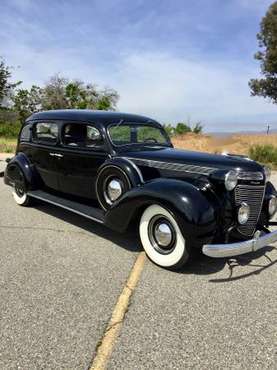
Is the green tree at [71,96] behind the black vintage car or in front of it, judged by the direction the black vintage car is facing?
behind

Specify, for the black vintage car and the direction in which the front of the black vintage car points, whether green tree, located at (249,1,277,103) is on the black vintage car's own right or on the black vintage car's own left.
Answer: on the black vintage car's own left

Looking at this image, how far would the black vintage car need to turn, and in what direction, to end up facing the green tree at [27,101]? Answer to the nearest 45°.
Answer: approximately 135° to its left

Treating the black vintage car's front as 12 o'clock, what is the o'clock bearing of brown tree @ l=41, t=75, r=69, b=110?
The brown tree is roughly at 7 o'clock from the black vintage car.

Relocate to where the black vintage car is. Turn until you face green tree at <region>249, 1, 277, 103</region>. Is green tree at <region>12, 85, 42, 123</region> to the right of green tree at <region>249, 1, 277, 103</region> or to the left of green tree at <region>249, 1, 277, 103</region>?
left

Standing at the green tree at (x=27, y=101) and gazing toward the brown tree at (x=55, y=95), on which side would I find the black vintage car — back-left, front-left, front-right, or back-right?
front-right

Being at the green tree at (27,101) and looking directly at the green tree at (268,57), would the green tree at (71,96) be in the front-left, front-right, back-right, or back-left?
front-left

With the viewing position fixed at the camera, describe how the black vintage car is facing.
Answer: facing the viewer and to the right of the viewer
